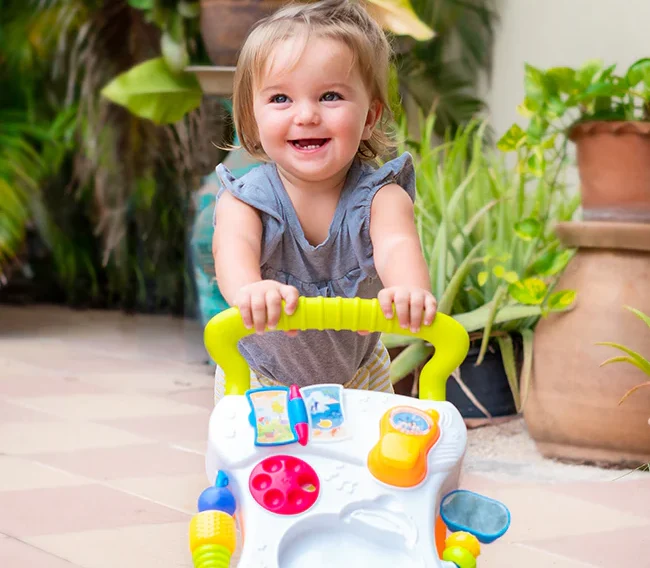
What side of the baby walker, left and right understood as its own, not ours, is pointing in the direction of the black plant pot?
back

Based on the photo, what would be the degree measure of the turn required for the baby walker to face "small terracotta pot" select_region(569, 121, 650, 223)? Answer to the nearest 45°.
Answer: approximately 135° to its left

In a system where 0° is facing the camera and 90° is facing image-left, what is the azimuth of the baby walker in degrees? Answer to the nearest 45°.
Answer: approximately 0°

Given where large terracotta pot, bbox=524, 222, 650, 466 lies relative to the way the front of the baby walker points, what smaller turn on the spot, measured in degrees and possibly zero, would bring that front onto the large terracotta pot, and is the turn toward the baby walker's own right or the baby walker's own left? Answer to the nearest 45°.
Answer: approximately 135° to the baby walker's own left

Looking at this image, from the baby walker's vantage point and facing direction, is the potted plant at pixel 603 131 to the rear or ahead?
to the rear
